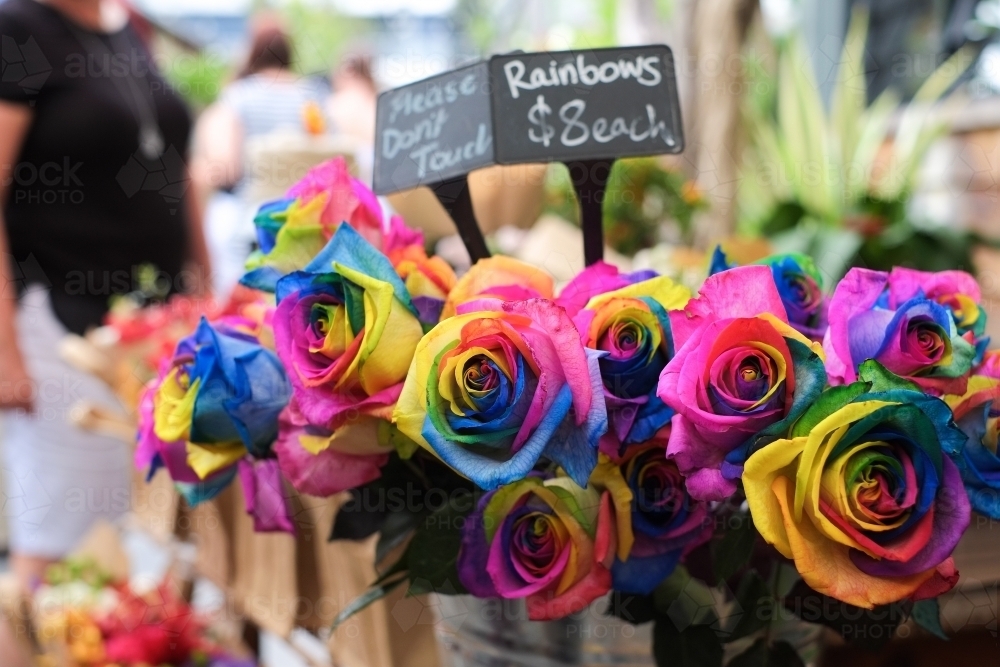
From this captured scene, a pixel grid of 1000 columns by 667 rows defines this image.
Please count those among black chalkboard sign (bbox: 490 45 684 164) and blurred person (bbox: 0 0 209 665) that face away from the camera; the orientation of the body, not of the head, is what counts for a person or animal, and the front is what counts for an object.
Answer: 0

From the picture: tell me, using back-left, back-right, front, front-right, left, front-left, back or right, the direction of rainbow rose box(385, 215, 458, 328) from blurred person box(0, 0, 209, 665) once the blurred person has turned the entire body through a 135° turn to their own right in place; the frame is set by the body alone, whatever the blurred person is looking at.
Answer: left

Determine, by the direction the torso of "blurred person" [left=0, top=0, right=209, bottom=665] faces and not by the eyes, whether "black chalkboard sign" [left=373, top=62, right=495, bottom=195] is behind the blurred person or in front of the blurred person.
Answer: in front

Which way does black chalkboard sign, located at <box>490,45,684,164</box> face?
toward the camera

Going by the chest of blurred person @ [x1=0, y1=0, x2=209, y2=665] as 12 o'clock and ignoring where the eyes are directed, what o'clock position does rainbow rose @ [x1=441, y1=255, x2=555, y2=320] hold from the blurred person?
The rainbow rose is roughly at 1 o'clock from the blurred person.

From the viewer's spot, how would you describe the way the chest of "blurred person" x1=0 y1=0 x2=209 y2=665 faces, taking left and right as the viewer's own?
facing the viewer and to the right of the viewer

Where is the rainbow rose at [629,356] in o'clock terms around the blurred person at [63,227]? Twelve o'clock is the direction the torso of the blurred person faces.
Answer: The rainbow rose is roughly at 1 o'clock from the blurred person.

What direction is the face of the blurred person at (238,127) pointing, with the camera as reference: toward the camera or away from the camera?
away from the camera

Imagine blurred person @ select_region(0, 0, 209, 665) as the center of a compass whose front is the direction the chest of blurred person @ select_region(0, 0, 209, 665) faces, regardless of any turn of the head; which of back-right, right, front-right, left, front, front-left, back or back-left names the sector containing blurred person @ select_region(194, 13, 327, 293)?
left
